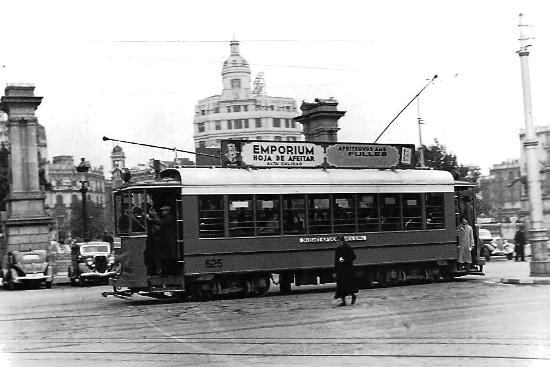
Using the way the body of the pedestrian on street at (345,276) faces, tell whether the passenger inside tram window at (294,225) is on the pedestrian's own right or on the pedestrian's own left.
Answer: on the pedestrian's own right

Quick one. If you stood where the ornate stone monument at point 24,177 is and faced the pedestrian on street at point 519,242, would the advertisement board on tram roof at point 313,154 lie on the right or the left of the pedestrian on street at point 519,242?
right

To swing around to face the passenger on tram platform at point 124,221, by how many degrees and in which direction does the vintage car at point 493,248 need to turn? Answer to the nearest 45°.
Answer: approximately 45° to its right

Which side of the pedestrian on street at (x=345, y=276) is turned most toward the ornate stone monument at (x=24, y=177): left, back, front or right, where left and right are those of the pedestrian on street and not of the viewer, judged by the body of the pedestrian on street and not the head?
right

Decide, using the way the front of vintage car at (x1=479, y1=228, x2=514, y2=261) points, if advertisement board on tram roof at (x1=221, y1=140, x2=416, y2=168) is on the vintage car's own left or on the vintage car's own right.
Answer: on the vintage car's own right

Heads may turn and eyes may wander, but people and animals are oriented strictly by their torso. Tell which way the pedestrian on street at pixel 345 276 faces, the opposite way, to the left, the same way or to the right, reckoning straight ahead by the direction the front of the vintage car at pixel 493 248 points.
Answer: to the right

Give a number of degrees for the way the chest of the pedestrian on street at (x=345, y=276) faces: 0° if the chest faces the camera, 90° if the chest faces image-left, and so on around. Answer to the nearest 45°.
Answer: approximately 45°

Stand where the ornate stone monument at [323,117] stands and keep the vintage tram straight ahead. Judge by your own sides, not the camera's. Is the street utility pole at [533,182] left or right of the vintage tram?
left
